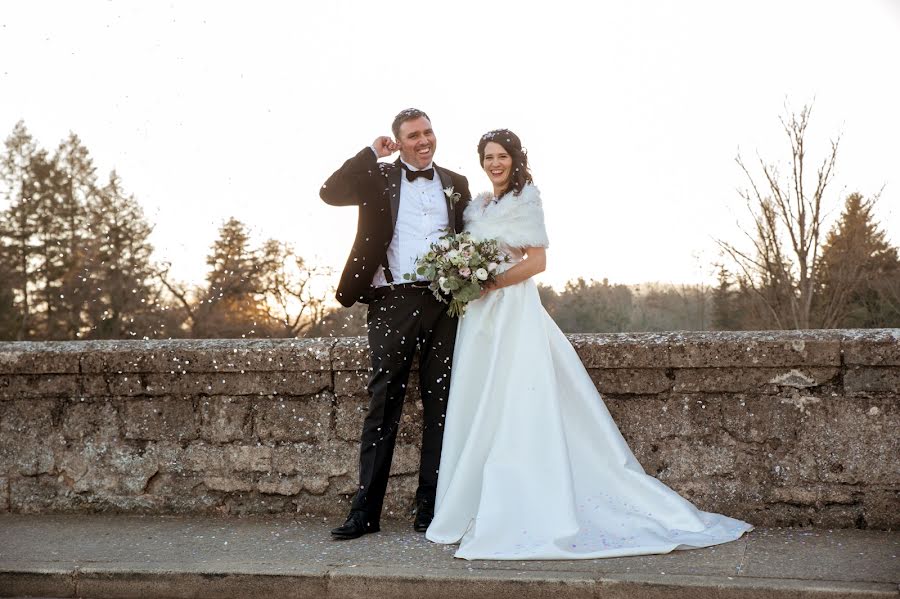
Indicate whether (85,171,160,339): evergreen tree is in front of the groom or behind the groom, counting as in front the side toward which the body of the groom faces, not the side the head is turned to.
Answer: behind

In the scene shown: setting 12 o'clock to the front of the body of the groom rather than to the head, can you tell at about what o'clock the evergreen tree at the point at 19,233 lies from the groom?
The evergreen tree is roughly at 5 o'clock from the groom.

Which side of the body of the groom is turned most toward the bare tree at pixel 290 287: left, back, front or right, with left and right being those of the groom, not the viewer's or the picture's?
back

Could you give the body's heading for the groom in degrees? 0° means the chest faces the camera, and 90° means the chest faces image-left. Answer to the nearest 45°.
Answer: approximately 0°

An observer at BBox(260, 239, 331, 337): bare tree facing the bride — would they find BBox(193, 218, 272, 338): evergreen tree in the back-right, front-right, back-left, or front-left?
back-right

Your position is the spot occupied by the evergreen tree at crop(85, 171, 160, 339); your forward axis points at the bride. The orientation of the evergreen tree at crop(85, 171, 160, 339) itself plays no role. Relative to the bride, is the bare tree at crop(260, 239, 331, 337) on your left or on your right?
left

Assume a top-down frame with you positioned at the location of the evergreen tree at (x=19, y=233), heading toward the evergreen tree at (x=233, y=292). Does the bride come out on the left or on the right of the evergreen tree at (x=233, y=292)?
right

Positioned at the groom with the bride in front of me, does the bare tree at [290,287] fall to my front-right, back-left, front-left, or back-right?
back-left

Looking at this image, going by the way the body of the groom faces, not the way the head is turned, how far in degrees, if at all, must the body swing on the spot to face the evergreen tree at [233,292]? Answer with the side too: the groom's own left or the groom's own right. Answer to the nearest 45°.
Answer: approximately 180°
